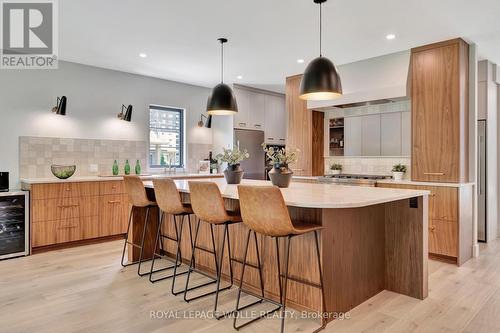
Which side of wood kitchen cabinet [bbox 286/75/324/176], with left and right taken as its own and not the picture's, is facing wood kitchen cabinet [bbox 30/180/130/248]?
front

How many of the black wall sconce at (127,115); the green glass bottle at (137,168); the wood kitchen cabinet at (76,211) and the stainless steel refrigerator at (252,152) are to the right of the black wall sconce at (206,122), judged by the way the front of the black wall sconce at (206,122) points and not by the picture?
3

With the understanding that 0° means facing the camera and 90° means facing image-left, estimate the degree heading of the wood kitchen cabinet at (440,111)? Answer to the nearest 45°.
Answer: approximately 45°

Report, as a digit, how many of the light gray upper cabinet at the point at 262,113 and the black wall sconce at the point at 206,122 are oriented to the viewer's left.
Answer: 0

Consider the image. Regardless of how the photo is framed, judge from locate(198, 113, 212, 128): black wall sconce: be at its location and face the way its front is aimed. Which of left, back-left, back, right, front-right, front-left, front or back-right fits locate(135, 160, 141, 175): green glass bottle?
right

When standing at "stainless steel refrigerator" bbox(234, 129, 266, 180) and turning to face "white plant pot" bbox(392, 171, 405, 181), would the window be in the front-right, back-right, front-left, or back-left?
back-right

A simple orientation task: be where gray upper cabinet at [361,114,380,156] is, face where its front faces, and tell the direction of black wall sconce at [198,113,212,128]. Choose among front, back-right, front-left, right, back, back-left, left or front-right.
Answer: front-right

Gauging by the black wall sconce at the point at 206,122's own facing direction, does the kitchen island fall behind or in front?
in front

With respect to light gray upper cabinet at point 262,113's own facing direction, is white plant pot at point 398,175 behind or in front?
in front

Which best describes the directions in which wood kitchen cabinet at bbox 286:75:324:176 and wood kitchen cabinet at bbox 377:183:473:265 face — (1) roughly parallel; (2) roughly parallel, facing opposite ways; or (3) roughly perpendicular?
roughly parallel

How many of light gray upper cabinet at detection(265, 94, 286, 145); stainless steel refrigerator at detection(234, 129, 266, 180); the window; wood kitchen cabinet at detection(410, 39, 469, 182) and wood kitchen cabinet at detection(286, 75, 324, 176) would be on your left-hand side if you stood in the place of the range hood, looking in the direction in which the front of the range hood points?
1

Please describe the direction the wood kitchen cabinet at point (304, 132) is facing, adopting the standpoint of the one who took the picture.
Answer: facing the viewer and to the left of the viewer

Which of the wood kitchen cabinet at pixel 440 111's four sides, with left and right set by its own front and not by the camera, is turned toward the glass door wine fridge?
front

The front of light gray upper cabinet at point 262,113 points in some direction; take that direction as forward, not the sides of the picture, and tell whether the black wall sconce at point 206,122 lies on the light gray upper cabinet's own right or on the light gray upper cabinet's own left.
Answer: on the light gray upper cabinet's own right

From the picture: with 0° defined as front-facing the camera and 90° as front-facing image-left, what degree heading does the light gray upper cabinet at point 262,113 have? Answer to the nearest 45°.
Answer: approximately 315°

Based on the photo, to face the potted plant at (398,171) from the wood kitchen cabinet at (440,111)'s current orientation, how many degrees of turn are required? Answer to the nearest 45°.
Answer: approximately 90° to its right

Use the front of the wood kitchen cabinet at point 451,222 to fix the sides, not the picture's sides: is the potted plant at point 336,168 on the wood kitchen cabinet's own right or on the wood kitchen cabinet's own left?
on the wood kitchen cabinet's own right
